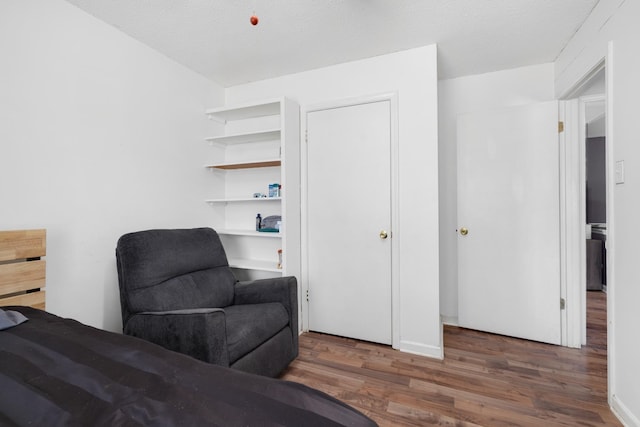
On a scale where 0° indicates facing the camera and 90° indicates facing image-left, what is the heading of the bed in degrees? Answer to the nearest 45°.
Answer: approximately 315°

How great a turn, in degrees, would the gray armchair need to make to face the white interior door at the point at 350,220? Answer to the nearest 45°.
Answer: approximately 45° to its left

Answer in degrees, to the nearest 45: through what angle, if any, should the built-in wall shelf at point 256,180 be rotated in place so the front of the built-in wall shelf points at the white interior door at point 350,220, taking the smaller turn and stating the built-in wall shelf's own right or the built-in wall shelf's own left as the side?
approximately 90° to the built-in wall shelf's own left

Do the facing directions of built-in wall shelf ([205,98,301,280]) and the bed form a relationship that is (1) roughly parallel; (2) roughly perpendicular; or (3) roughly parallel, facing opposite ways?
roughly perpendicular

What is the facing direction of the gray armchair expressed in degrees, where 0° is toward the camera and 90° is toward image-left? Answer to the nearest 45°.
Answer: approximately 315°

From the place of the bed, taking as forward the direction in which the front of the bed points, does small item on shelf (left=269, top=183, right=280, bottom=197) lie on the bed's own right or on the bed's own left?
on the bed's own left

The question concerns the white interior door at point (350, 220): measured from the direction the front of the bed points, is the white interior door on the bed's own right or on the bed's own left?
on the bed's own left
